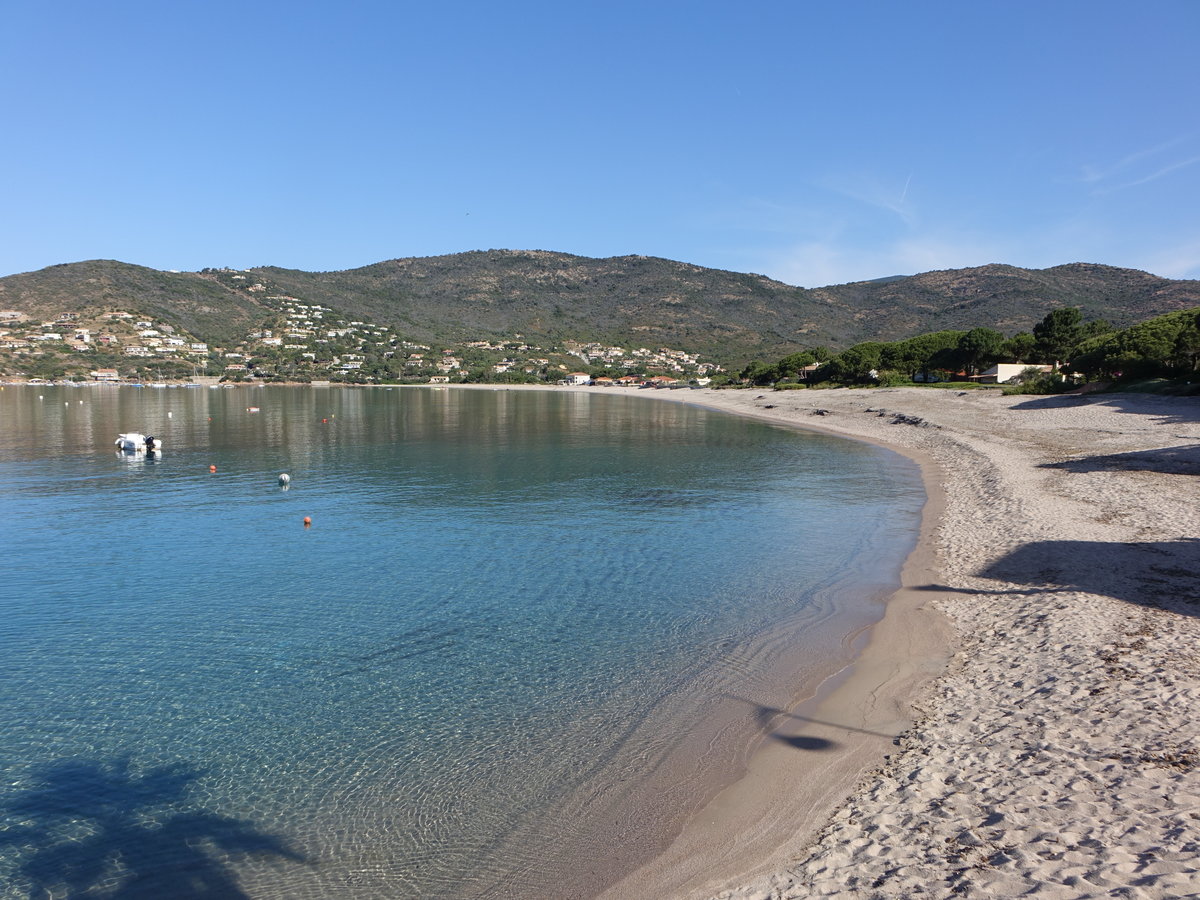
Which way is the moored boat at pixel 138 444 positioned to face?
to the viewer's left
